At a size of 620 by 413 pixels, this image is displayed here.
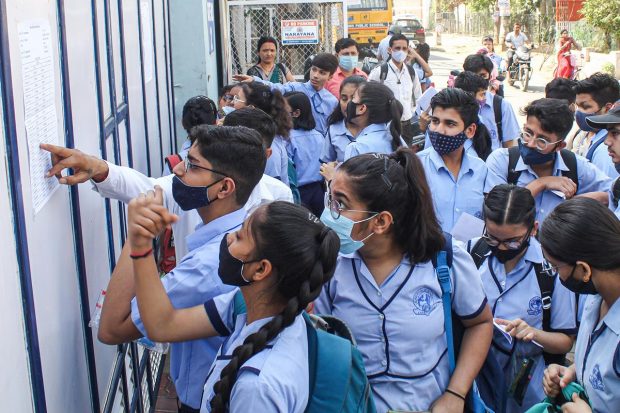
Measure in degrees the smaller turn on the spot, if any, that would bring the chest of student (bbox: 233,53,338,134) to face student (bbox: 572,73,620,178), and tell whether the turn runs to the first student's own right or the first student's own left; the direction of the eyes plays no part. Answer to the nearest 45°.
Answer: approximately 90° to the first student's own left

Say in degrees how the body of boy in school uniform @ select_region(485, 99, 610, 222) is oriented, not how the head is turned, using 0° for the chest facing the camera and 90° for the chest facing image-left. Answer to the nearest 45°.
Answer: approximately 0°

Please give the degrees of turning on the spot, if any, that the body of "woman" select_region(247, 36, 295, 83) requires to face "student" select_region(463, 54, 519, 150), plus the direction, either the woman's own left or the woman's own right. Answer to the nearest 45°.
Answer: approximately 45° to the woman's own left

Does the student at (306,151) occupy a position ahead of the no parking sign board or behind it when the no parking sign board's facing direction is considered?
ahead

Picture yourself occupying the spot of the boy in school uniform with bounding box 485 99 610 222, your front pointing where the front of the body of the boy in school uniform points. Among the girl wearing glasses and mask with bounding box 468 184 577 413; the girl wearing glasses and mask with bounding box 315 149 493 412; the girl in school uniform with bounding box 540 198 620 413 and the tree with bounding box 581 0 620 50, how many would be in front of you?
3

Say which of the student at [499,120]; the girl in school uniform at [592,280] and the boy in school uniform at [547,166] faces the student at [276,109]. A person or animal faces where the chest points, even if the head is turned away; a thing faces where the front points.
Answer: the student at [499,120]

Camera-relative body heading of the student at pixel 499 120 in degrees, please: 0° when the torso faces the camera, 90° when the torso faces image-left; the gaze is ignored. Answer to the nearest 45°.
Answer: approximately 45°
